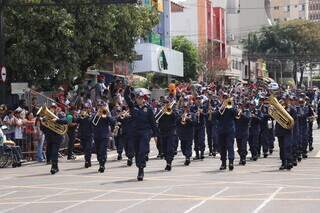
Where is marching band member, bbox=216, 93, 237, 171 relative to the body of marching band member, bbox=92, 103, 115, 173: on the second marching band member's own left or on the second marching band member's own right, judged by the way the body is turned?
on the second marching band member's own left

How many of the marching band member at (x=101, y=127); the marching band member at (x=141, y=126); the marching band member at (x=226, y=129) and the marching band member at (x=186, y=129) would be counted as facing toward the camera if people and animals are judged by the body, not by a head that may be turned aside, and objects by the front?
4

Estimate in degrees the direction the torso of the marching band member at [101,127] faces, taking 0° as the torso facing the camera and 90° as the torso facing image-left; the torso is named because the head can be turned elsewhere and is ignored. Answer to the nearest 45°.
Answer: approximately 0°

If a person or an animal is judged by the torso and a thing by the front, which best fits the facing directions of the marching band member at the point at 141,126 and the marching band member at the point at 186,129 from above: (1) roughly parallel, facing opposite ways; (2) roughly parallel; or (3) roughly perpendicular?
roughly parallel

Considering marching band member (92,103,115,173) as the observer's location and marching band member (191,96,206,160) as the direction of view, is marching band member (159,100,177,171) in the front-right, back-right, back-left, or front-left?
front-right

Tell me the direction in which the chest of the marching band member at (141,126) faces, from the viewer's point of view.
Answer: toward the camera

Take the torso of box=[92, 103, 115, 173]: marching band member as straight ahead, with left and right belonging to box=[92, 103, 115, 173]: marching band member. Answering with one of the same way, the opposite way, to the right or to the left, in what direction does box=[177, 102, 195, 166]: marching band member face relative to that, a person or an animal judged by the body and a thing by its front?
the same way

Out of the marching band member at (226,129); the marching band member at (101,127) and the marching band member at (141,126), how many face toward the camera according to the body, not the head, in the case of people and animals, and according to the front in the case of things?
3

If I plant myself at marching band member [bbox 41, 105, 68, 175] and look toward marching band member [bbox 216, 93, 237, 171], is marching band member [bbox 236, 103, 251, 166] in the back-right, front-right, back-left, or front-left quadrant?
front-left

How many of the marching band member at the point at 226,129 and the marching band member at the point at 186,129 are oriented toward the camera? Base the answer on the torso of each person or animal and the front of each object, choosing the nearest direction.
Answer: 2

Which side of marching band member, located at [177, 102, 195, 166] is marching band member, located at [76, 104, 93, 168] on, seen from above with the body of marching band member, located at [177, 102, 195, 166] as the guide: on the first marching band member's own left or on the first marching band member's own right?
on the first marching band member's own right

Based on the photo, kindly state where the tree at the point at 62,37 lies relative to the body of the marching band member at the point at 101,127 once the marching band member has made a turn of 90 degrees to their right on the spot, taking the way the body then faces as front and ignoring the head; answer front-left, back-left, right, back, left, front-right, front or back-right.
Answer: right

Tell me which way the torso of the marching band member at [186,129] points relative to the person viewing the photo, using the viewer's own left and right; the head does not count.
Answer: facing the viewer

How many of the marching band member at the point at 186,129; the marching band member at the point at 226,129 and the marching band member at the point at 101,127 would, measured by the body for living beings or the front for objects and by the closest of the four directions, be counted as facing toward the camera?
3

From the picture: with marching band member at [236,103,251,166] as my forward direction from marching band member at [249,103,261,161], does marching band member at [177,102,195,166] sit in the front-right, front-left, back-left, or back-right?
front-right

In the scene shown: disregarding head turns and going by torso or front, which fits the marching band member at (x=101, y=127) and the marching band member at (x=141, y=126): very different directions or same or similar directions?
same or similar directions

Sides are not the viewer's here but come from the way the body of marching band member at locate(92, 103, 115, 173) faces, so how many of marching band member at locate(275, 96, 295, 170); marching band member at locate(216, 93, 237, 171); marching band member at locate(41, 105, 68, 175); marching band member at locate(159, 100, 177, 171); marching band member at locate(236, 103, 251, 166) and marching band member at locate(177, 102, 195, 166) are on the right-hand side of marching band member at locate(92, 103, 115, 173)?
1
